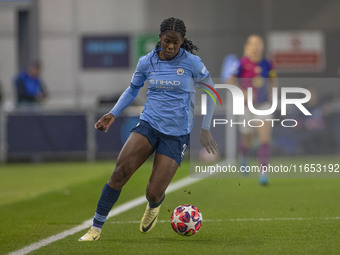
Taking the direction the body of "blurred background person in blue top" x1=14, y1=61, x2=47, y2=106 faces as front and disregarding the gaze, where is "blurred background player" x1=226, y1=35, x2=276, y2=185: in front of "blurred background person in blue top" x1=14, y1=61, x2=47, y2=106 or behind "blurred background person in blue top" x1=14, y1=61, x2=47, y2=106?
in front

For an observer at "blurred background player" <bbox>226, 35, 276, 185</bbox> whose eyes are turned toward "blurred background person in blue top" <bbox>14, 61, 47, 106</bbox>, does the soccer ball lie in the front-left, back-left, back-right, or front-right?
back-left

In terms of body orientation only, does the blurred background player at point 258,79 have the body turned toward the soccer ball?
yes

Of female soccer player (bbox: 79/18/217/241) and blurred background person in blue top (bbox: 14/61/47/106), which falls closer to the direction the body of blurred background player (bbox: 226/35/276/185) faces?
the female soccer player

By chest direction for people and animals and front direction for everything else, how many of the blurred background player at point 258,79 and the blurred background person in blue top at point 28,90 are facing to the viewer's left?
0

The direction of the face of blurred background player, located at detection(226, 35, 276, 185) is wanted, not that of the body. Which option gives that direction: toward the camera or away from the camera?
toward the camera

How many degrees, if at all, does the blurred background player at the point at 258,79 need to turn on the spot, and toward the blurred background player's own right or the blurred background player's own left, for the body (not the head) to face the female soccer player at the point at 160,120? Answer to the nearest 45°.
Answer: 0° — they already face them

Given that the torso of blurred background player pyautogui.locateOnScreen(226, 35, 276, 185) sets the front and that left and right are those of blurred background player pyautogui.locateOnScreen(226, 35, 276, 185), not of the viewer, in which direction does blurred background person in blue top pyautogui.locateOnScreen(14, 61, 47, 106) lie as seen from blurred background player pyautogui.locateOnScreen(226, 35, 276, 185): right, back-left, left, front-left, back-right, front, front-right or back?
back-right

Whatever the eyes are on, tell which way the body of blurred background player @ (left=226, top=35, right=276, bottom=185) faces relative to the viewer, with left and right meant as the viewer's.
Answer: facing the viewer
